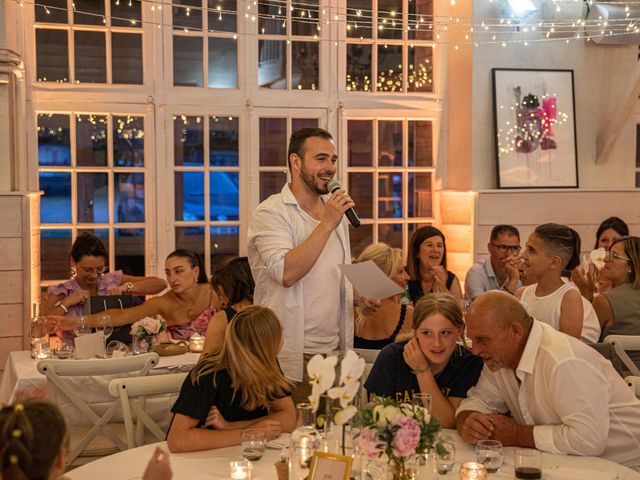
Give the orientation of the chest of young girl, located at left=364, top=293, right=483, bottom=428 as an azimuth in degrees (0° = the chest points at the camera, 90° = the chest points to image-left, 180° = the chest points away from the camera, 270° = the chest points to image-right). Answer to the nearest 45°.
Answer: approximately 0°

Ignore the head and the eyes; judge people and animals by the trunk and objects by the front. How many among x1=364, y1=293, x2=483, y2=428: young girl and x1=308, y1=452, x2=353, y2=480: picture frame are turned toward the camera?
2

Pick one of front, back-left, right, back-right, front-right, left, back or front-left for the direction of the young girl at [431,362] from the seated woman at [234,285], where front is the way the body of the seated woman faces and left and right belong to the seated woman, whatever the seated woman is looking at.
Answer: back

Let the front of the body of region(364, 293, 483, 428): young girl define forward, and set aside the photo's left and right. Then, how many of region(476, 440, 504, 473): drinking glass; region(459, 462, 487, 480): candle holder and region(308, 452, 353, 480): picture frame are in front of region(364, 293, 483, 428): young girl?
3

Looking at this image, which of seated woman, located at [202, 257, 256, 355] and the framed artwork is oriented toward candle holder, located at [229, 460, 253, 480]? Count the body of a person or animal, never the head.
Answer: the framed artwork

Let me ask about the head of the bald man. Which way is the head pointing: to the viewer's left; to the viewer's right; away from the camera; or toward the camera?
to the viewer's left

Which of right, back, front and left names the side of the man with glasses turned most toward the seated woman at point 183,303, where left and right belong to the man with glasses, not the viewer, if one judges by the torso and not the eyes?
right

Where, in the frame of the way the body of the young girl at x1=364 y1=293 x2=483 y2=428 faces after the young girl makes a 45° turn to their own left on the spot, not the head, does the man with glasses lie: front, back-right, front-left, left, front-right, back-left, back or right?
back-left

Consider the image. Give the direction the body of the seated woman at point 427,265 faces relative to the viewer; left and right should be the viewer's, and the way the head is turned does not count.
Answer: facing the viewer and to the right of the viewer

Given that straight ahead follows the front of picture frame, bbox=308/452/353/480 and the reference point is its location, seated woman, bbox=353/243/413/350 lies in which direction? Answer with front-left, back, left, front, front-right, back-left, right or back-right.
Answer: back

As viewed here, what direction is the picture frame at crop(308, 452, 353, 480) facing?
toward the camera

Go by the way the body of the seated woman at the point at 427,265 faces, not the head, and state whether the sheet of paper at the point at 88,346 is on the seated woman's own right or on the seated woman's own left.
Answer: on the seated woman's own right
